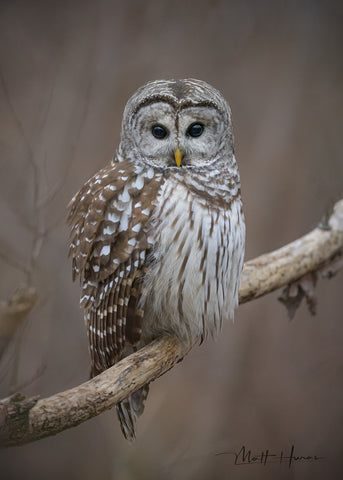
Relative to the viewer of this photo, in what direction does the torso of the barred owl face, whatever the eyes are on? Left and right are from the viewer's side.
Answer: facing the viewer and to the right of the viewer
